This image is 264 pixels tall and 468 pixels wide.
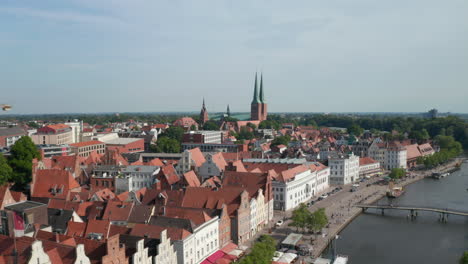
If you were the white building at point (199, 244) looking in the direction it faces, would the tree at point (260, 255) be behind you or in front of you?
in front

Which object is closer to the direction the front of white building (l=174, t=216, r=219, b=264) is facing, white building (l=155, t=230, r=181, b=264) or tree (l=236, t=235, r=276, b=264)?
the tree

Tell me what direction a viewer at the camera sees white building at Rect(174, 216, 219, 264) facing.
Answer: facing the viewer and to the right of the viewer

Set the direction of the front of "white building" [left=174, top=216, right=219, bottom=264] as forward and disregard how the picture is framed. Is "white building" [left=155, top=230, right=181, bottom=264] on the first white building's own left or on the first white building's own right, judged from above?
on the first white building's own right
